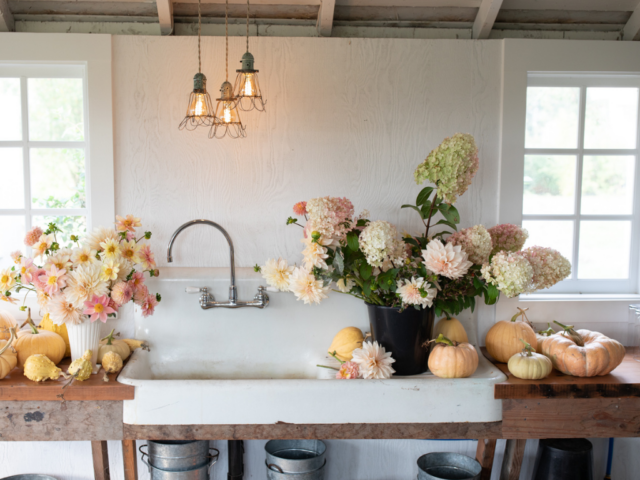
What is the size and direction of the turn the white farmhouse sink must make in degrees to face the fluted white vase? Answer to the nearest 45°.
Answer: approximately 45° to its right

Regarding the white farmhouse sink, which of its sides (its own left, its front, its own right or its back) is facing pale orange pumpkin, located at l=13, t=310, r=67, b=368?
right

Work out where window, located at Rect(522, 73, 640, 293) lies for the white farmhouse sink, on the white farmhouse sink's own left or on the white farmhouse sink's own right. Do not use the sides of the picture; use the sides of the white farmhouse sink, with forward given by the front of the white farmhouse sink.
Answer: on the white farmhouse sink's own left

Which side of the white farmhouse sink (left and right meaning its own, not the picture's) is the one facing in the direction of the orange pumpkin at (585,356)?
left

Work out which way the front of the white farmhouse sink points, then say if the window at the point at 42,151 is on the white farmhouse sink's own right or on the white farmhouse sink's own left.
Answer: on the white farmhouse sink's own right

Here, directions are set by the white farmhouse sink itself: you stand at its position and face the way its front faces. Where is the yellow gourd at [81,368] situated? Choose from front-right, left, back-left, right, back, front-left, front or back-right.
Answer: front-right

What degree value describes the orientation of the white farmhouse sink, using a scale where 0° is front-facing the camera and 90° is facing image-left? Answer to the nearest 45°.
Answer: approximately 0°

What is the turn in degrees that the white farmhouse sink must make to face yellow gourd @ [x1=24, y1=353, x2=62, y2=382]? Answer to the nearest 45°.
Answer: approximately 45° to its right

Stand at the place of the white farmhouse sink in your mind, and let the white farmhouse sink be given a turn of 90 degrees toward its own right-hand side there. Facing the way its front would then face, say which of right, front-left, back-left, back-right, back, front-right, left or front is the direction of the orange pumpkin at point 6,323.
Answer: front

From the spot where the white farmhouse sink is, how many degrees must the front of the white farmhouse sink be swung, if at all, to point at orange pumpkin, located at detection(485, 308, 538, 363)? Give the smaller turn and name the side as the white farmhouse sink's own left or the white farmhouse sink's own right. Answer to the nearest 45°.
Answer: approximately 90° to the white farmhouse sink's own left
